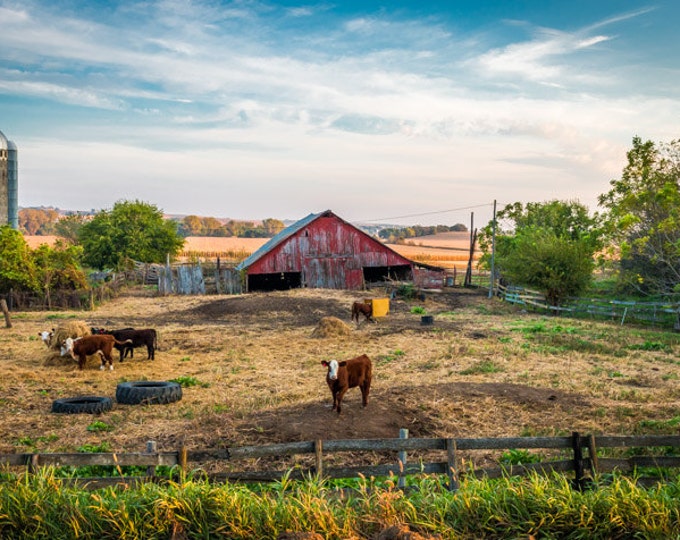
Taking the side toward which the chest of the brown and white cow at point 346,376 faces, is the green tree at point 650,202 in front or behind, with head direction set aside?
behind

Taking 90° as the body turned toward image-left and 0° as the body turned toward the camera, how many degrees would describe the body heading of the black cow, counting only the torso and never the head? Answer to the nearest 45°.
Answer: approximately 90°

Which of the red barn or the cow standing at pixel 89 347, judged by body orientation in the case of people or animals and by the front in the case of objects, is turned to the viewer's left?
the cow standing

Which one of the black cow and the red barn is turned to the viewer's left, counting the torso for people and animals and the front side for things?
the black cow

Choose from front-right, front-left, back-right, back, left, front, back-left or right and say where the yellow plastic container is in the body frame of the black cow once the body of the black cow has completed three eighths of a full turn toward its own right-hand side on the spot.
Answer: front

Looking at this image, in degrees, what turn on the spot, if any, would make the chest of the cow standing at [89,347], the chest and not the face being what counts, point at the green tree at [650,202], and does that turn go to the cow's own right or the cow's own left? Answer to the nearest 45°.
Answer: approximately 180°

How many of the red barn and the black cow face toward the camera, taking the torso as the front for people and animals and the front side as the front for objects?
1

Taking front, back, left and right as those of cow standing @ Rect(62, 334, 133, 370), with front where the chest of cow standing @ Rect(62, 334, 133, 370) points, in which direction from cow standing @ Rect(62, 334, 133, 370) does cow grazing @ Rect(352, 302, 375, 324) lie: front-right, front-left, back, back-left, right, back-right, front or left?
back-right

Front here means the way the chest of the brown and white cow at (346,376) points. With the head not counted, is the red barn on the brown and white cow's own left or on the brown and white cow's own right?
on the brown and white cow's own right

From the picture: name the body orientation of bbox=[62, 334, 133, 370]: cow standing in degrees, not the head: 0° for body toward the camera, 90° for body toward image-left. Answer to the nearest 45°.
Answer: approximately 90°

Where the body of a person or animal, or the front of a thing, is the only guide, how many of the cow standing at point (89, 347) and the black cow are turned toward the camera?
0

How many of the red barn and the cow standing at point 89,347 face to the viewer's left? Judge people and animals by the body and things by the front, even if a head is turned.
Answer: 1

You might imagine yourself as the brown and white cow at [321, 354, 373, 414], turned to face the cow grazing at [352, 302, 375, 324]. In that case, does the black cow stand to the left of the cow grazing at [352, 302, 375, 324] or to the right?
left
